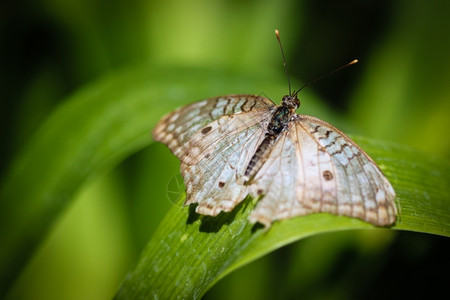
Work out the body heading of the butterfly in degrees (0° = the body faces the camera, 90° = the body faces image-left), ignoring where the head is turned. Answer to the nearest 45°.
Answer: approximately 225°
